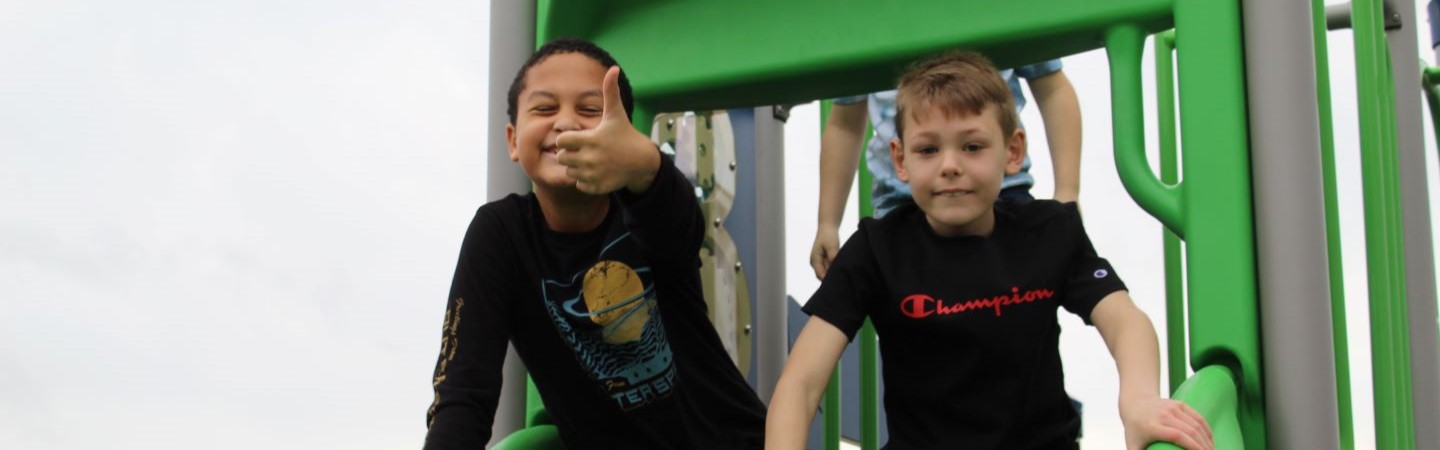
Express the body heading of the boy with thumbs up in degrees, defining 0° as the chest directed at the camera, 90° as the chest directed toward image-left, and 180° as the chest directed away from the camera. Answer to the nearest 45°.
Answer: approximately 0°

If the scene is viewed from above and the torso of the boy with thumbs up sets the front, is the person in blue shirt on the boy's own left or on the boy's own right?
on the boy's own left
